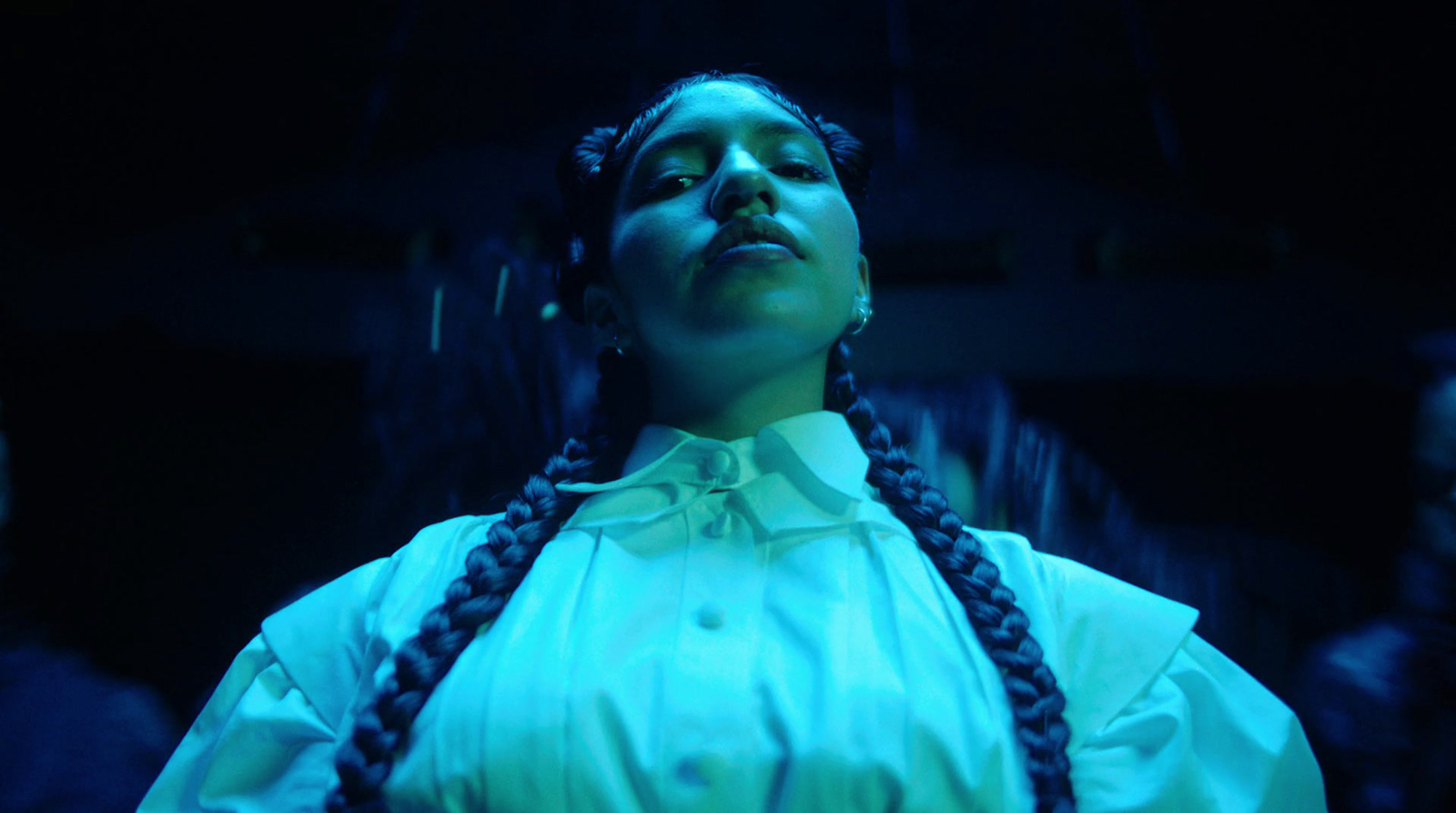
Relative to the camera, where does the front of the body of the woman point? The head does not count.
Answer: toward the camera
